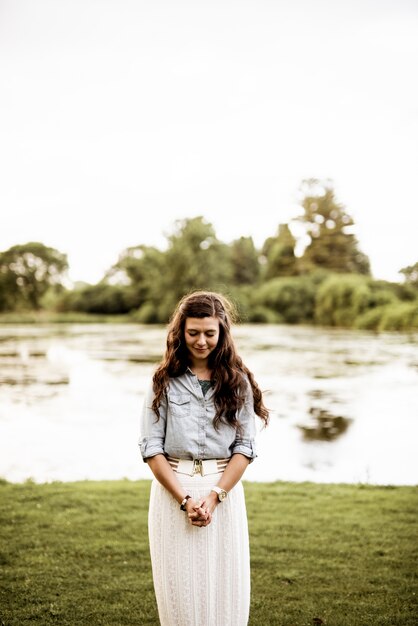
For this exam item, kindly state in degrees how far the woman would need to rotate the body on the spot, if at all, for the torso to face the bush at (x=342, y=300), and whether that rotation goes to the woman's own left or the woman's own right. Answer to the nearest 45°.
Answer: approximately 180°

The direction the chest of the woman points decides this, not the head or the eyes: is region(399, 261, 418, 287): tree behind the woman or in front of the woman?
behind

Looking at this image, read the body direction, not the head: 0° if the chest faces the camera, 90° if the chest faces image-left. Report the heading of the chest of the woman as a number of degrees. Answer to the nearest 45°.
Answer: approximately 0°

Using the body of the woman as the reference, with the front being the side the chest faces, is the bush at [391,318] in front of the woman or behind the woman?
behind
